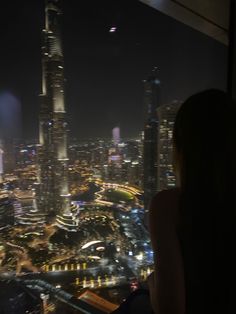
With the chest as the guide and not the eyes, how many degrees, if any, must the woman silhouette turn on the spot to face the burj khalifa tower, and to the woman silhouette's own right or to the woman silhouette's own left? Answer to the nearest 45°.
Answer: approximately 45° to the woman silhouette's own left

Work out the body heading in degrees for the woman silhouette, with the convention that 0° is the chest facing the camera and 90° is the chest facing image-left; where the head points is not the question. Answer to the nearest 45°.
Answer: approximately 180°

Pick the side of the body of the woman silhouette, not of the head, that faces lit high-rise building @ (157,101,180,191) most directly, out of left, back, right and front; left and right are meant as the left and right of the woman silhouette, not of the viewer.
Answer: front
